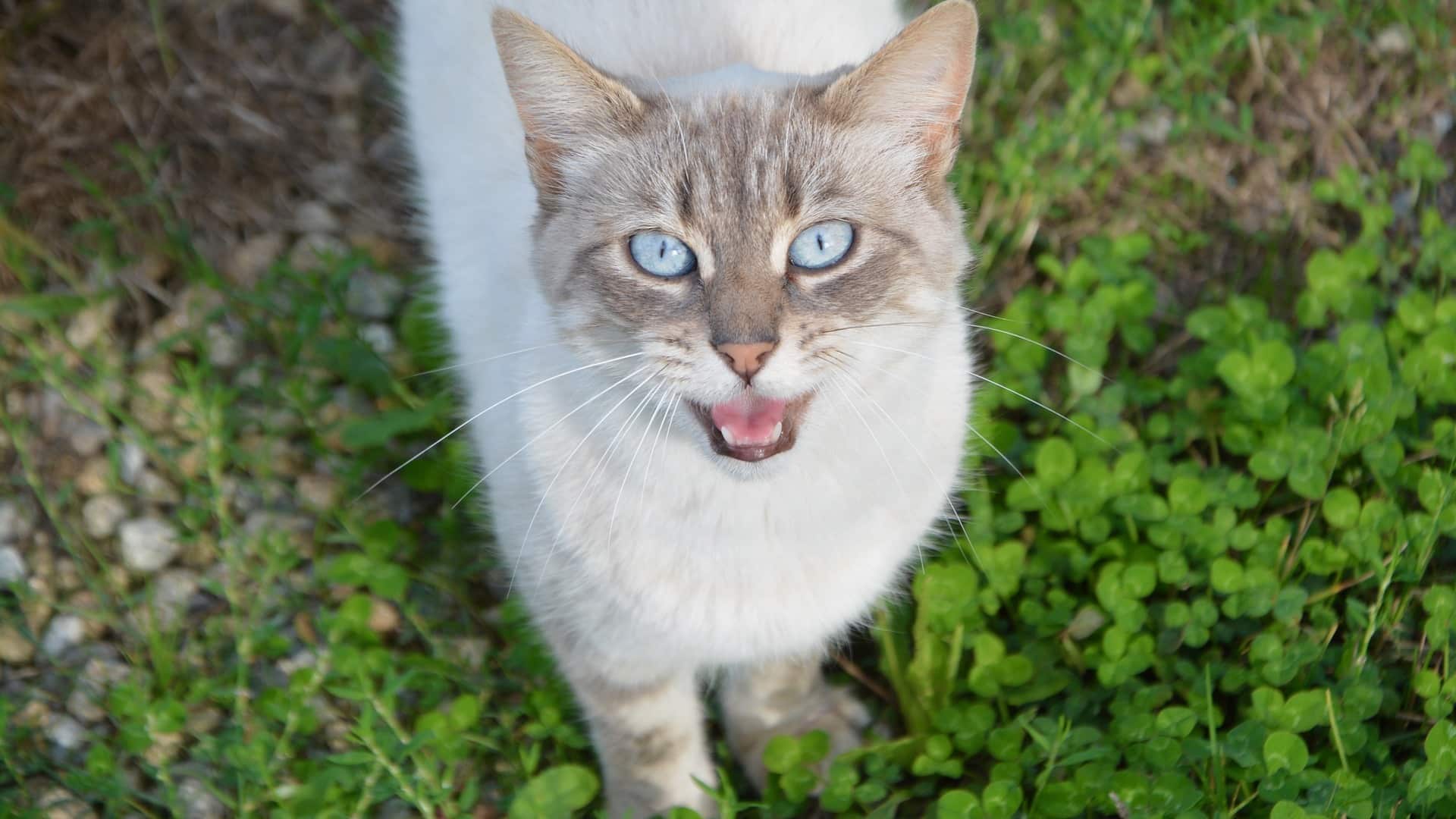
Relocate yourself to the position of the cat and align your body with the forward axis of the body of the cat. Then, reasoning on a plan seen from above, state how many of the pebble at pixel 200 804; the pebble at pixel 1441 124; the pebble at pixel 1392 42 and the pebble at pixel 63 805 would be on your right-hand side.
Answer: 2

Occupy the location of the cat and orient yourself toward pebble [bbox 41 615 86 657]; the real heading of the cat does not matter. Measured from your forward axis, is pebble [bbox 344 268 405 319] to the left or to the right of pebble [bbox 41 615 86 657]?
right

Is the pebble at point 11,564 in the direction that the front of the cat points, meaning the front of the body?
no

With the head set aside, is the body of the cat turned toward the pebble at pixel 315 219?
no

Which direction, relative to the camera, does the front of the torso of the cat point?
toward the camera

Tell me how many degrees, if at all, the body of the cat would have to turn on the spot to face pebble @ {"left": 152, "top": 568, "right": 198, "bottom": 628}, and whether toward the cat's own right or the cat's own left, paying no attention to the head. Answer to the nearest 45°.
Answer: approximately 135° to the cat's own right

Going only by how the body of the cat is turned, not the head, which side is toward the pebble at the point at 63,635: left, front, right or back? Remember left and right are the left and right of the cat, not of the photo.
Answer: right

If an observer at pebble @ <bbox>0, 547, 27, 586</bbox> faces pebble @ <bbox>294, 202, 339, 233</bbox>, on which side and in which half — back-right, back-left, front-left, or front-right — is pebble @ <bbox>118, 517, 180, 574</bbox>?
front-right

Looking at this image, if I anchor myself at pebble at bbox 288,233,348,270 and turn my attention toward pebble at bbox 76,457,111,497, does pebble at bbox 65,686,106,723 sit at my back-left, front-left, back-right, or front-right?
front-left

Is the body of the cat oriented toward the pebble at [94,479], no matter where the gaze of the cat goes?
no

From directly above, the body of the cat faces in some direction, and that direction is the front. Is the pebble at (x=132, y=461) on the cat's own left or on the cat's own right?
on the cat's own right

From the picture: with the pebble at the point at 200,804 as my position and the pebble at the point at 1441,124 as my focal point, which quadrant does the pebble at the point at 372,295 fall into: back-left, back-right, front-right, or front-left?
front-left

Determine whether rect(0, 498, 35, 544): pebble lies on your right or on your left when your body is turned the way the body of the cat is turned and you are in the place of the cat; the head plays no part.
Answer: on your right

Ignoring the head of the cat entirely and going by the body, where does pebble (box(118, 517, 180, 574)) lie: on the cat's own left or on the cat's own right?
on the cat's own right

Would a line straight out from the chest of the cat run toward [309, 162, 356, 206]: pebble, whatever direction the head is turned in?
no

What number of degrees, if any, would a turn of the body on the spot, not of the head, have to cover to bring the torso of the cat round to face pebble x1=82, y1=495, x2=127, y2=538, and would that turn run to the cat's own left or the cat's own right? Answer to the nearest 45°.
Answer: approximately 135° to the cat's own right

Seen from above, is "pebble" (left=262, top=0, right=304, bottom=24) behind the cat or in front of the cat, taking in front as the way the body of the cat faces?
behind

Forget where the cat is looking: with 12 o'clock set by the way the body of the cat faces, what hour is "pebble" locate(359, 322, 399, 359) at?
The pebble is roughly at 5 o'clock from the cat.

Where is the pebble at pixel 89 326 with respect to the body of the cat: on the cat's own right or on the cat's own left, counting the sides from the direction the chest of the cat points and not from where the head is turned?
on the cat's own right

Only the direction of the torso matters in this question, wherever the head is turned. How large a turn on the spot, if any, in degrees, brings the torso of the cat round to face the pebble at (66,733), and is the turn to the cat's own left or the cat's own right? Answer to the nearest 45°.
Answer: approximately 90° to the cat's own right
